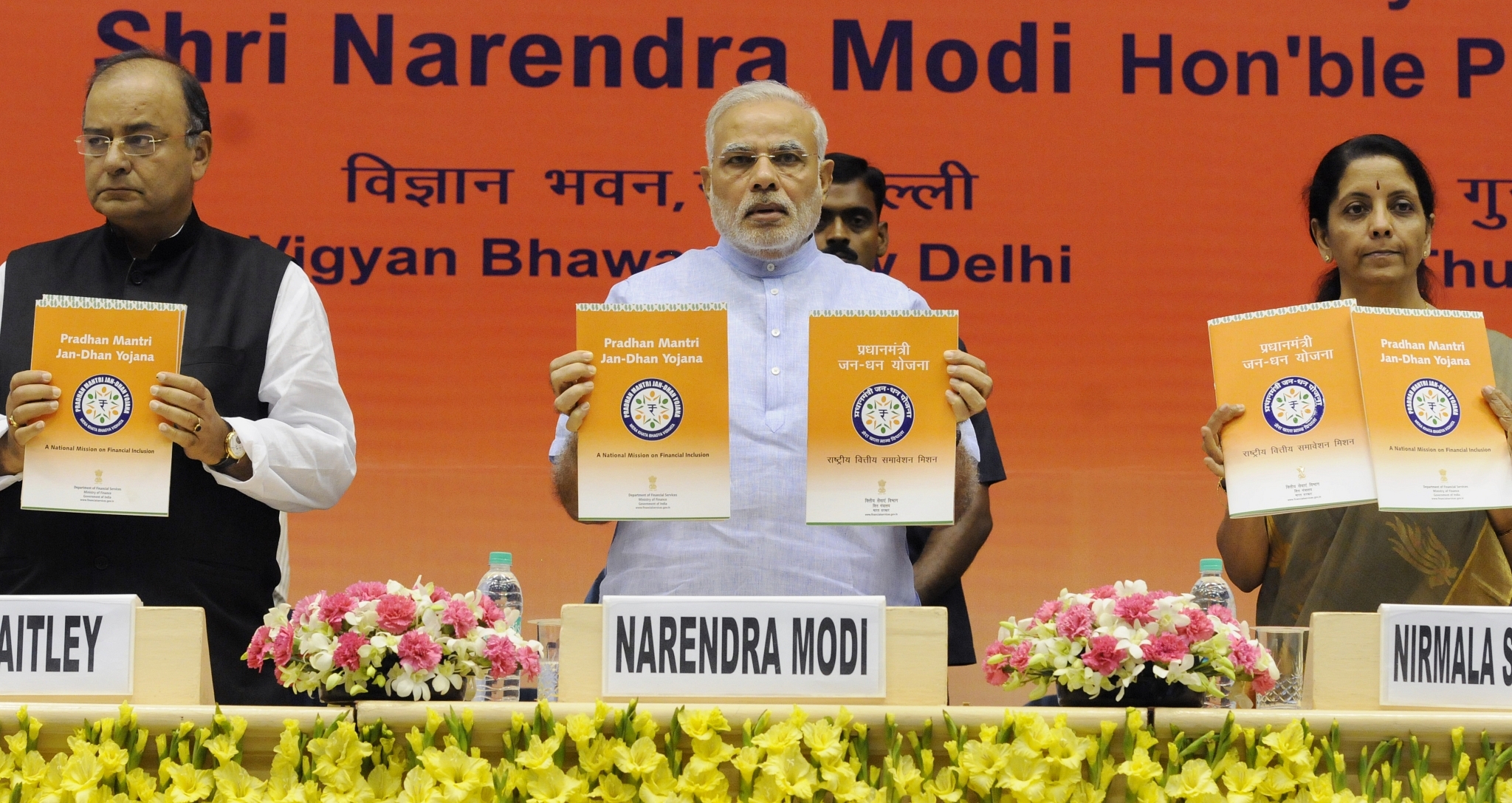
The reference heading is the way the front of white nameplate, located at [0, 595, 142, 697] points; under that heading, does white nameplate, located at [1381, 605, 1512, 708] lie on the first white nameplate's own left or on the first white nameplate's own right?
on the first white nameplate's own left

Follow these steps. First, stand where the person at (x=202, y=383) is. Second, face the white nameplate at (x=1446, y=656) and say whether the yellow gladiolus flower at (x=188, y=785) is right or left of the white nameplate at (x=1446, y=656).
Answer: right

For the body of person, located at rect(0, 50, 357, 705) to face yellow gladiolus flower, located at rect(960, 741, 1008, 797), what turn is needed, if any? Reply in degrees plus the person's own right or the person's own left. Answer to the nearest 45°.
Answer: approximately 90° to the person's own left

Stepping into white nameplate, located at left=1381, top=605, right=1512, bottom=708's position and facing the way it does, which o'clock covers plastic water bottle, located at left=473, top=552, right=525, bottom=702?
The plastic water bottle is roughly at 3 o'clock from the white nameplate.

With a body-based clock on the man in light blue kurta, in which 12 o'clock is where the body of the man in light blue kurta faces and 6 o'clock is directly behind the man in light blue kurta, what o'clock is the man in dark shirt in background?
The man in dark shirt in background is roughly at 7 o'clock from the man in light blue kurta.

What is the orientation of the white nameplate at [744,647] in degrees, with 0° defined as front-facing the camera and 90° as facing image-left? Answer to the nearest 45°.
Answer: approximately 0°

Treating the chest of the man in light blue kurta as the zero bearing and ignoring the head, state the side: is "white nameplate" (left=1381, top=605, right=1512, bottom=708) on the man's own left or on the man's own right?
on the man's own left

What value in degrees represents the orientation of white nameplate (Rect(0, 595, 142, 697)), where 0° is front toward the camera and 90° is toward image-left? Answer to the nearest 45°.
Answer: approximately 0°
